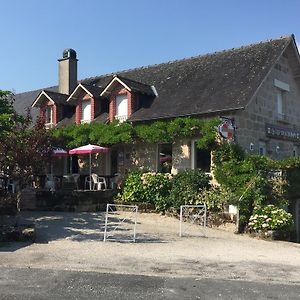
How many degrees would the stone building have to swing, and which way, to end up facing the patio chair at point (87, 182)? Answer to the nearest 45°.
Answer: approximately 45° to its right

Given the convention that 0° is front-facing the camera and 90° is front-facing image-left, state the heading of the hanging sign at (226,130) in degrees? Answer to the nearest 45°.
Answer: approximately 315°

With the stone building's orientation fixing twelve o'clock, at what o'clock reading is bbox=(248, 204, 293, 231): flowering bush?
The flowering bush is roughly at 10 o'clock from the stone building.

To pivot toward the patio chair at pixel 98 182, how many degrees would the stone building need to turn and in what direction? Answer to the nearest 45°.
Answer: approximately 45° to its right

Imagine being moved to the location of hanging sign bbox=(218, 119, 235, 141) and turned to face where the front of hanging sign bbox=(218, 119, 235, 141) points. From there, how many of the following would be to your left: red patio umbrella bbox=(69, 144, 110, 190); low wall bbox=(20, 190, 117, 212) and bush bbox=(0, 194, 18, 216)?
0

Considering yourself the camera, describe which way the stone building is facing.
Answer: facing the viewer and to the left of the viewer

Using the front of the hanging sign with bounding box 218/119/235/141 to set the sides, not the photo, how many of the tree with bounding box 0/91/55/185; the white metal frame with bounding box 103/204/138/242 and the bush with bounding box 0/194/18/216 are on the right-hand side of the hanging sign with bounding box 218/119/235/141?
3

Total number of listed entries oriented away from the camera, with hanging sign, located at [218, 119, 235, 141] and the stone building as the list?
0
